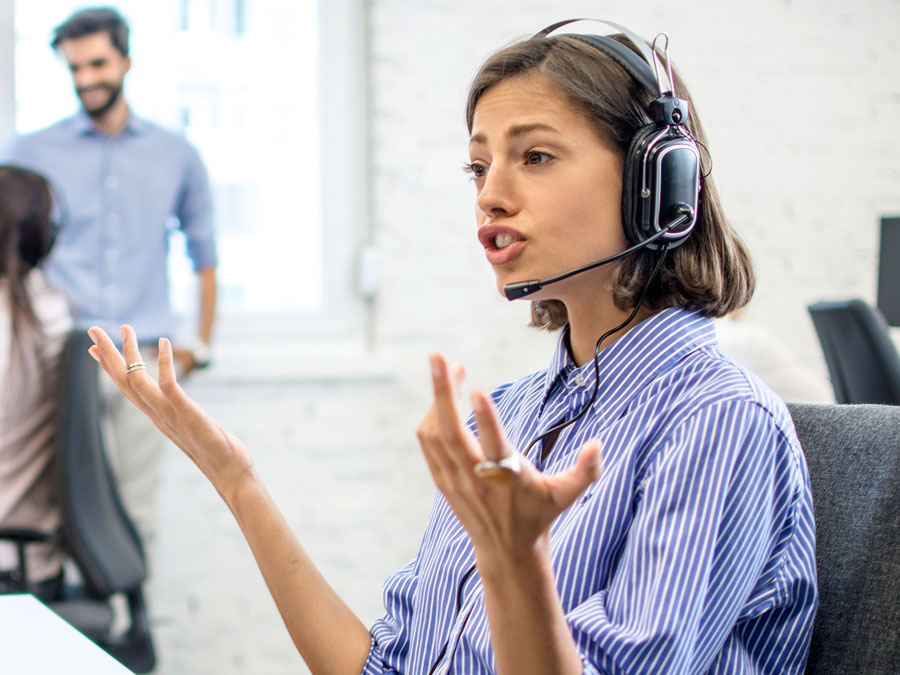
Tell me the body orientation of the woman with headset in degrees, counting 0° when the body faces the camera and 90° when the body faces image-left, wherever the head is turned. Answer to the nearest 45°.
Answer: approximately 45°

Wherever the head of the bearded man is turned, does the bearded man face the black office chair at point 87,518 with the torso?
yes

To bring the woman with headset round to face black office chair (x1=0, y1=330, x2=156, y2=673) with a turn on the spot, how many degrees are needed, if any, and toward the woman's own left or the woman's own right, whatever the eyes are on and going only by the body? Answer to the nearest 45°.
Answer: approximately 90° to the woman's own right

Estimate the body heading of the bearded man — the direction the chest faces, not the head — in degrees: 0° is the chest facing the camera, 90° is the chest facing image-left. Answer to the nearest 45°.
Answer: approximately 0°

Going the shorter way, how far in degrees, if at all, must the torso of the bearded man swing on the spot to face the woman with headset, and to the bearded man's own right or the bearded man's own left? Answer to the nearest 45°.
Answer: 0° — they already face them

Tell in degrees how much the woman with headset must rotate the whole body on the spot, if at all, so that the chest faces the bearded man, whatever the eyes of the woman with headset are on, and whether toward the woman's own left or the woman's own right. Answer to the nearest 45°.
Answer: approximately 90° to the woman's own right
